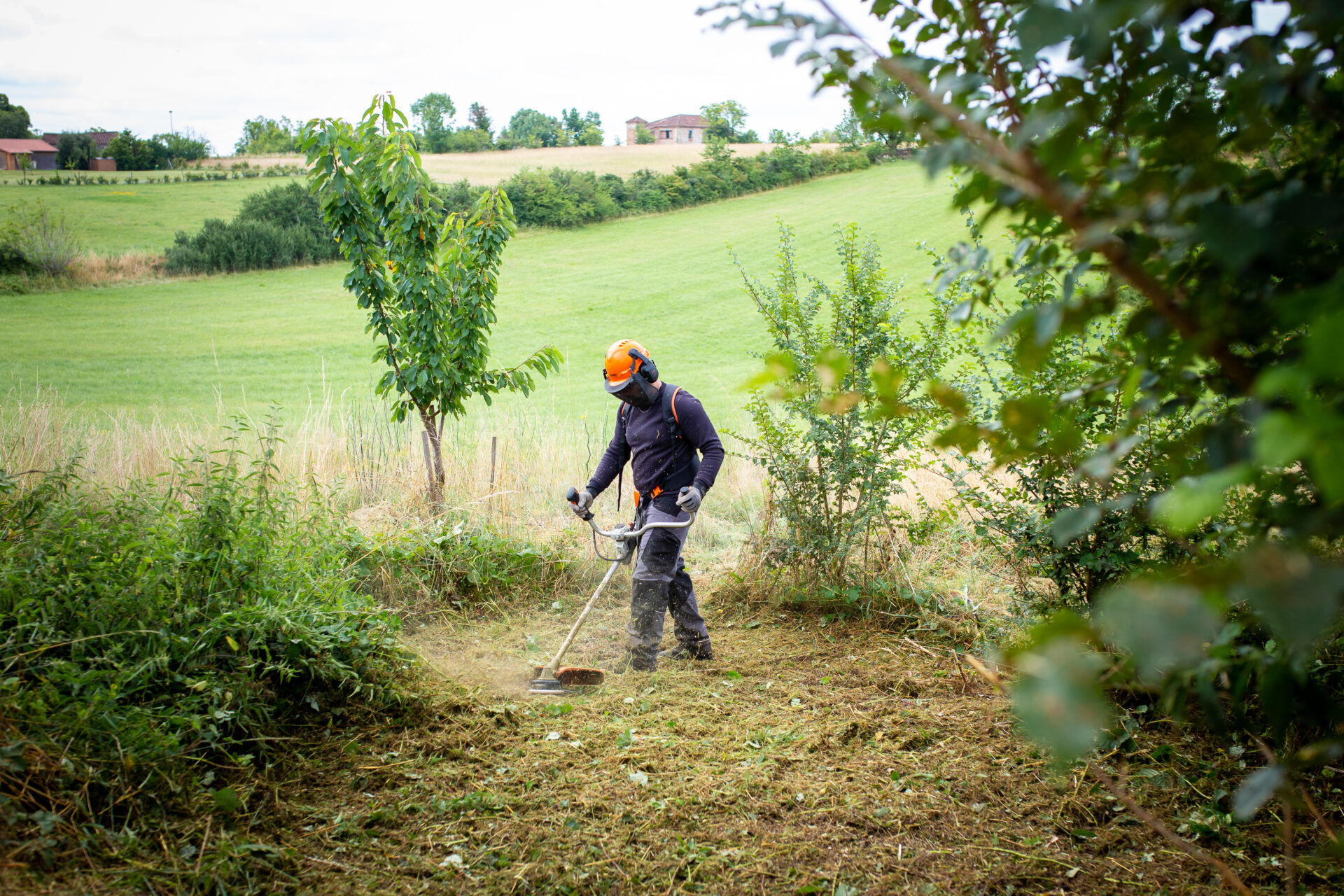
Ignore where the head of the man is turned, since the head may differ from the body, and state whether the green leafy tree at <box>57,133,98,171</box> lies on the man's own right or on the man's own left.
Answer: on the man's own right

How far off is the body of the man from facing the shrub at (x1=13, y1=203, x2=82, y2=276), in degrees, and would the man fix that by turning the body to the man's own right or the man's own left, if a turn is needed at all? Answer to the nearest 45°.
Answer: approximately 90° to the man's own right

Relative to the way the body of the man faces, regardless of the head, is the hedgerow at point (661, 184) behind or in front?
behind

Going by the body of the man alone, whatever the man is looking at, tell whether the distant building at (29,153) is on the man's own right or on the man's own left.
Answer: on the man's own right

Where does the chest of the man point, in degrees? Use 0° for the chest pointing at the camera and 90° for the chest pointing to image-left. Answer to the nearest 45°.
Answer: approximately 45°

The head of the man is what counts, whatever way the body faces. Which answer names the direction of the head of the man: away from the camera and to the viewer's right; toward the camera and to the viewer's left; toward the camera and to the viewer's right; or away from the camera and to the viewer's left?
toward the camera and to the viewer's left

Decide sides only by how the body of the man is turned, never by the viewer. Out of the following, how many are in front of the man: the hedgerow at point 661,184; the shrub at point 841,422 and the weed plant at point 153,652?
1

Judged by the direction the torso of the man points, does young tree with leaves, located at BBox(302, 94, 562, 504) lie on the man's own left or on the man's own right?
on the man's own right

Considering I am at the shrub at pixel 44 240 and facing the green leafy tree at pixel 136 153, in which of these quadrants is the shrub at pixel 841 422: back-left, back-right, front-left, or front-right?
back-right

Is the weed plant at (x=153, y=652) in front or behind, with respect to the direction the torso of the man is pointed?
in front
